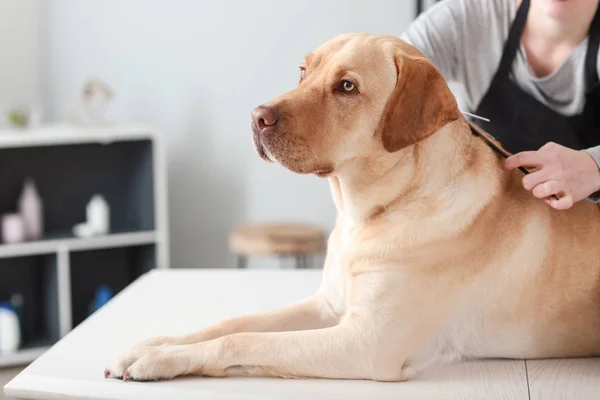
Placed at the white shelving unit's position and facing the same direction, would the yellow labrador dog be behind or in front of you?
in front

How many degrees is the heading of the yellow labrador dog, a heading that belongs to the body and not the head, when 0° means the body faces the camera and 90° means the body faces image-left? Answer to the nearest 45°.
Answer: approximately 90°

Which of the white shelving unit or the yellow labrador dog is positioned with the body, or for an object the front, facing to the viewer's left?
the yellow labrador dog

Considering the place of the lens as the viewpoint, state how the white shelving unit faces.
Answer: facing the viewer and to the right of the viewer
